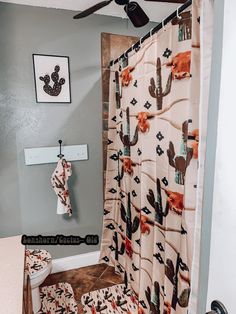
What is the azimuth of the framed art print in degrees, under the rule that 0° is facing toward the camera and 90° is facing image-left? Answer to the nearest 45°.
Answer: approximately 0°
